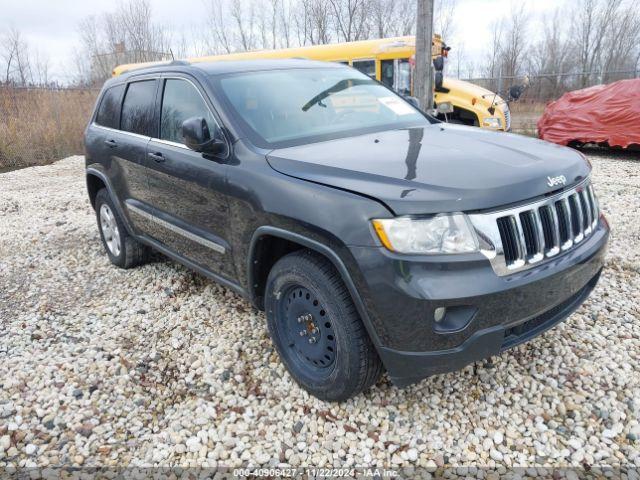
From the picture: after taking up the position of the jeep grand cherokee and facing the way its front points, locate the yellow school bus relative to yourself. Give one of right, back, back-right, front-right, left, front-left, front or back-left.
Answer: back-left

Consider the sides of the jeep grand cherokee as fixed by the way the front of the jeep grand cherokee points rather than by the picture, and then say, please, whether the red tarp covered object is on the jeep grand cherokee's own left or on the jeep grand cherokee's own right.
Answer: on the jeep grand cherokee's own left

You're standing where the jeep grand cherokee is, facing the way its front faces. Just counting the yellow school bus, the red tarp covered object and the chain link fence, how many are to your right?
0

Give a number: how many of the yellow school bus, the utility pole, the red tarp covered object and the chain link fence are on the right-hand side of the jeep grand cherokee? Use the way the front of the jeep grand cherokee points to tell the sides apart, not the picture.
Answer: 0

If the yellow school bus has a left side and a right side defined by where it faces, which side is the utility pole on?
on its right

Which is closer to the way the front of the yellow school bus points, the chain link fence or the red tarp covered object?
the red tarp covered object

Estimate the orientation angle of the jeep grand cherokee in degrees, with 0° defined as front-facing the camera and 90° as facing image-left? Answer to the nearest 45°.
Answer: approximately 315°

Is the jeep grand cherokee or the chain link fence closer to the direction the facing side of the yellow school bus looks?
the jeep grand cherokee

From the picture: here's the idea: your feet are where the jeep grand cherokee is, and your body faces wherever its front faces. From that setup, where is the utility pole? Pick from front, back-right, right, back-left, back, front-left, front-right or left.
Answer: back-left

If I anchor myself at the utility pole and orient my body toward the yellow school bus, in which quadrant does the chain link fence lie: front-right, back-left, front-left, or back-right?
front-right

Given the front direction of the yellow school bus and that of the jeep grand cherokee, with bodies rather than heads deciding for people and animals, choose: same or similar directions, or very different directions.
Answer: same or similar directions

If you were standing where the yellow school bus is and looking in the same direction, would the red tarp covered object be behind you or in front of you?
in front

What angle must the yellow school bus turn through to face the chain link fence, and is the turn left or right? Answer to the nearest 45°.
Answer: approximately 90° to its left

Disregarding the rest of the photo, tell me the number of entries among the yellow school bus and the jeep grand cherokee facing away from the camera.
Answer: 0

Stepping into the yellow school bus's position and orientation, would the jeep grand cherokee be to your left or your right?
on your right

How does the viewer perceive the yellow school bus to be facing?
facing the viewer and to the right of the viewer
